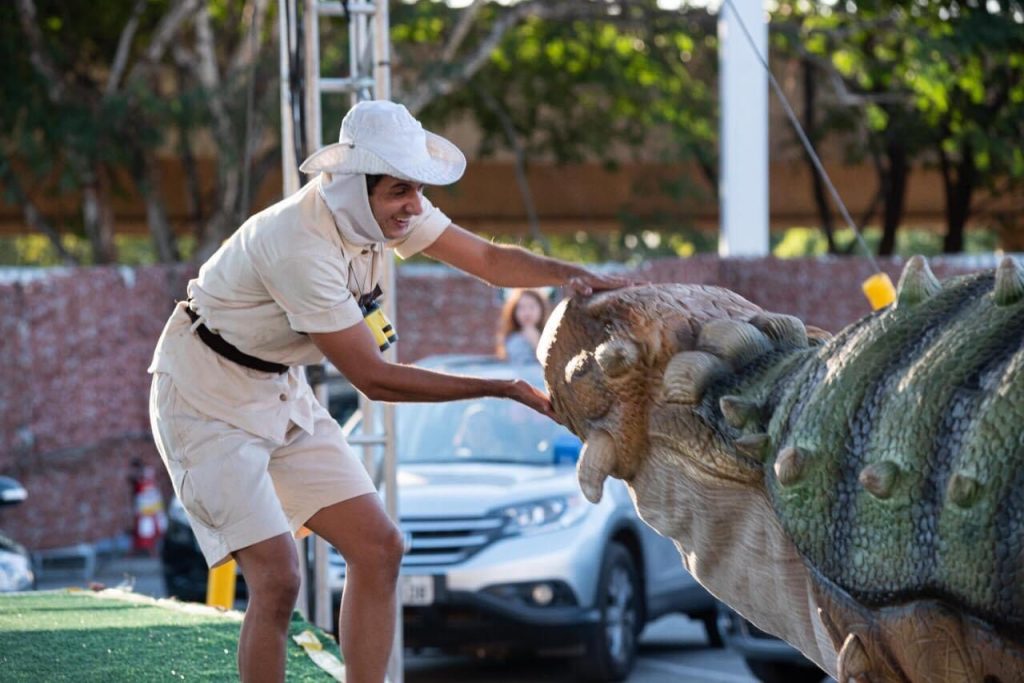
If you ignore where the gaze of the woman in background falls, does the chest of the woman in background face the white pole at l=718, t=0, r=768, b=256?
no

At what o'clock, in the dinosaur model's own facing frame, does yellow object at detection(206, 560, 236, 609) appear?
The yellow object is roughly at 2 o'clock from the dinosaur model.

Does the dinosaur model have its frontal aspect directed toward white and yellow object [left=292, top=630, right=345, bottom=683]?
yes

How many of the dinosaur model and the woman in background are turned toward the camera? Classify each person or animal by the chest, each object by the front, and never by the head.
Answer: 1

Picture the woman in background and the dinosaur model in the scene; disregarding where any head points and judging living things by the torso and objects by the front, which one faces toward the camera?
the woman in background

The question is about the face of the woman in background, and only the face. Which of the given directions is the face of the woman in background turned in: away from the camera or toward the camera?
toward the camera

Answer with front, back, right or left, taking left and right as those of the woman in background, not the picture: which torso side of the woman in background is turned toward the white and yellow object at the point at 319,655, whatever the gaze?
front

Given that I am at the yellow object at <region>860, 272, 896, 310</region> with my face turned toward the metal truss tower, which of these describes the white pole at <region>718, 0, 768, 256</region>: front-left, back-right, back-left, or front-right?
front-right

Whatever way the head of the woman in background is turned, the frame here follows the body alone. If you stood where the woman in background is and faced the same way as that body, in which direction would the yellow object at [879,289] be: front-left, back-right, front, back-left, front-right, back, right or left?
front

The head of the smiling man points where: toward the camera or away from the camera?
toward the camera

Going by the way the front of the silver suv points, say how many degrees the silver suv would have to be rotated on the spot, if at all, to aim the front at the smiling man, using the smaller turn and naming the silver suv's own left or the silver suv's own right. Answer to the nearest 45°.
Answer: approximately 45° to the silver suv's own left

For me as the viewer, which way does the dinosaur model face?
facing to the left of the viewer

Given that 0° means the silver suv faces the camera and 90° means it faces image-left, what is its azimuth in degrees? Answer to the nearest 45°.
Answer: approximately 45°

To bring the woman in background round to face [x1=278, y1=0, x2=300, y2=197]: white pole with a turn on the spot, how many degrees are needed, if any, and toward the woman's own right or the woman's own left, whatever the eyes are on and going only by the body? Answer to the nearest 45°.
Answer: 0° — they already face it

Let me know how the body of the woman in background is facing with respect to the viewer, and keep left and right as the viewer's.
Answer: facing the viewer

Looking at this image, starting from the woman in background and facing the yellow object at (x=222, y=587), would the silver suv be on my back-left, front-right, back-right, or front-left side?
front-left

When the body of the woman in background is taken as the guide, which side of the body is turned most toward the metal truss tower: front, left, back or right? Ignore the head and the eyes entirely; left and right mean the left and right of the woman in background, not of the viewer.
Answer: front
